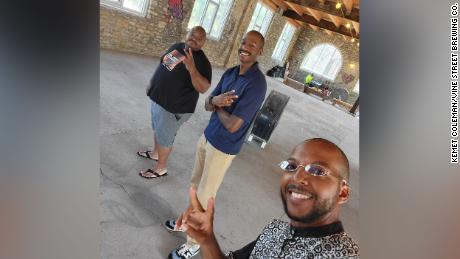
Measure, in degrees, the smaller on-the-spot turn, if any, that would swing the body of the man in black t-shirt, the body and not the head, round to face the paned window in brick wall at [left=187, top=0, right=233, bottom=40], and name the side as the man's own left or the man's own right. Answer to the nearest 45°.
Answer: approximately 135° to the man's own right

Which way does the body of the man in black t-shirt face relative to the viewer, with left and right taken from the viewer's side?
facing the viewer and to the left of the viewer

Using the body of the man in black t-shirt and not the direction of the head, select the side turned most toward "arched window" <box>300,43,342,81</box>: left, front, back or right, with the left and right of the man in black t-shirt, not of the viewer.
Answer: back

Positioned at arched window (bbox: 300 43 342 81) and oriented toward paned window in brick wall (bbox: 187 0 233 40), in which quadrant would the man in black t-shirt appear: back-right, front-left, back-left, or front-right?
front-left

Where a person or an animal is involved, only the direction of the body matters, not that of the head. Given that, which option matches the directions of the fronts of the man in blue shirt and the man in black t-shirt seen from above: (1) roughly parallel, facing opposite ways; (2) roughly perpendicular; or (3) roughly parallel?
roughly parallel

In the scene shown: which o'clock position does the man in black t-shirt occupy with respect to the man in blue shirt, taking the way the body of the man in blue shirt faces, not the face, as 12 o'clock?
The man in black t-shirt is roughly at 3 o'clock from the man in blue shirt.

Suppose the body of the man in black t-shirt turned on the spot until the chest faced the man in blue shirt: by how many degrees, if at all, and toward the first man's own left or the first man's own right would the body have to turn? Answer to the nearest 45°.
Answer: approximately 90° to the first man's own left

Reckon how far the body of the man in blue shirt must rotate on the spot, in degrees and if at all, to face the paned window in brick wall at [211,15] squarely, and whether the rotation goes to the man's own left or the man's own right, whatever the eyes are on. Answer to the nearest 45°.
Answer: approximately 135° to the man's own right

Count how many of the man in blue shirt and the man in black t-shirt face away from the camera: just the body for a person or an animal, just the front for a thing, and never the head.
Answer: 0
